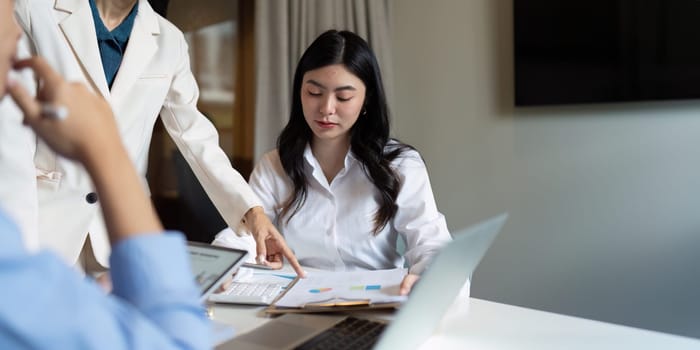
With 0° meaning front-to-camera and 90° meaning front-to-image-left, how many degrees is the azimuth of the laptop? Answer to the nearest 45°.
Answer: approximately 90°

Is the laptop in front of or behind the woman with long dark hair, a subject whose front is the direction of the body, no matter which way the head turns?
in front

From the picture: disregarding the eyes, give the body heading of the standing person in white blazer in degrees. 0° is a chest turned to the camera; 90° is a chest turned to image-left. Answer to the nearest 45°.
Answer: approximately 0°

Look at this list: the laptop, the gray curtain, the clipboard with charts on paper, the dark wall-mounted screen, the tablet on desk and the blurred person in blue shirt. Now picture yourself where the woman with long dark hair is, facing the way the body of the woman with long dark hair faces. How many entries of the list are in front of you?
4

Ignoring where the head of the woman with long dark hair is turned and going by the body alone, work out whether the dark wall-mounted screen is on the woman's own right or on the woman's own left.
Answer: on the woman's own left

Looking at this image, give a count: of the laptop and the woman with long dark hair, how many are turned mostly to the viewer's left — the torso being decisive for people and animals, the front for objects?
1

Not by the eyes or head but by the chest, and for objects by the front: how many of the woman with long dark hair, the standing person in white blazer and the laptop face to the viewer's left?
1

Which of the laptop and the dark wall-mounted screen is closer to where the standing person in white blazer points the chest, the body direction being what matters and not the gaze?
the laptop

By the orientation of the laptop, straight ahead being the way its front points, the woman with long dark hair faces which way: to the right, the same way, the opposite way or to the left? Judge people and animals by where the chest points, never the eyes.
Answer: to the left
